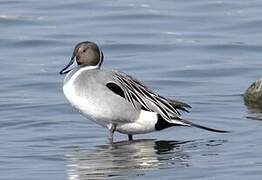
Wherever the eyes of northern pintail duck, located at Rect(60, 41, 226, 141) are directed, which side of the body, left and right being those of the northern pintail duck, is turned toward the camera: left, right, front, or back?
left
